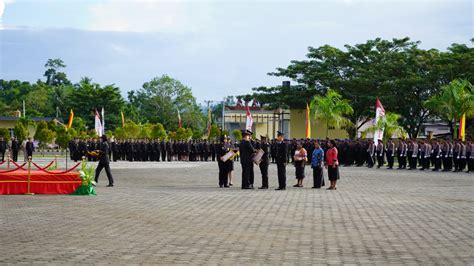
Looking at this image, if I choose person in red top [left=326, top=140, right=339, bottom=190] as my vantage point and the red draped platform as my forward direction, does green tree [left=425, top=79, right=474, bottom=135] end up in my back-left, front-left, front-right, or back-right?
back-right

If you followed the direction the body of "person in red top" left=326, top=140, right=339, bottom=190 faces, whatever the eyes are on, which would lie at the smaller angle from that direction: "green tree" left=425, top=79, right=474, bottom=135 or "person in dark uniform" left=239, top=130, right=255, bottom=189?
the person in dark uniform
